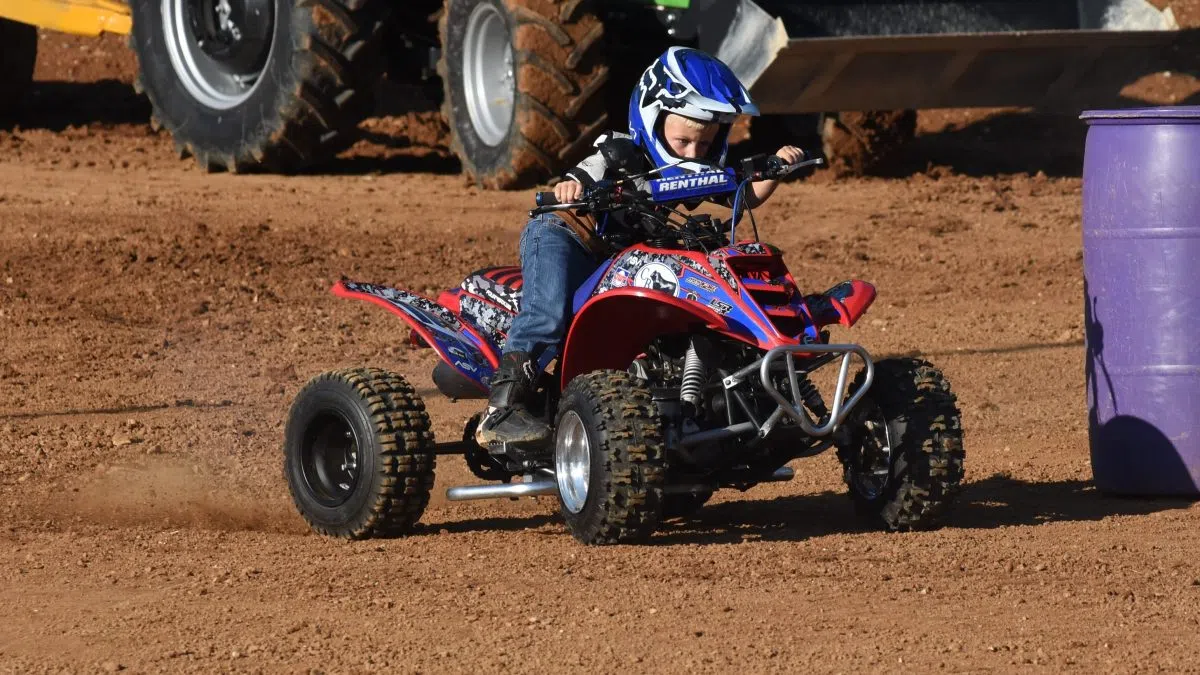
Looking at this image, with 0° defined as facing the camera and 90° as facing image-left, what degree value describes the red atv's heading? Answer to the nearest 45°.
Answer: approximately 315°

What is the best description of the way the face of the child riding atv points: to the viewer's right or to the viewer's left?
to the viewer's right

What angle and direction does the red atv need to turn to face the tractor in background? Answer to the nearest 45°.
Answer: approximately 135° to its left

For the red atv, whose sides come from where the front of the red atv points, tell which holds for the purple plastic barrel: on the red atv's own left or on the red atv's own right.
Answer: on the red atv's own left

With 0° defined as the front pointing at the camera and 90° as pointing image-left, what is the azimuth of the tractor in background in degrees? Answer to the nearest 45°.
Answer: approximately 315°

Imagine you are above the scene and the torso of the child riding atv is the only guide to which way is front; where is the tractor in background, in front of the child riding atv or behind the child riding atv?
behind

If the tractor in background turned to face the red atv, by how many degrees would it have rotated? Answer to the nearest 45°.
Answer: approximately 45° to its right

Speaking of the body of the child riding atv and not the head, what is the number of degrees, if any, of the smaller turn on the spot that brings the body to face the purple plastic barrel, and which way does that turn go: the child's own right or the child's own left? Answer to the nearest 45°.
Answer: approximately 45° to the child's own left
